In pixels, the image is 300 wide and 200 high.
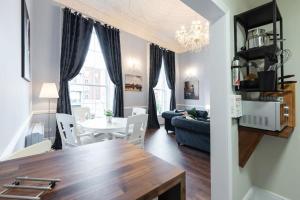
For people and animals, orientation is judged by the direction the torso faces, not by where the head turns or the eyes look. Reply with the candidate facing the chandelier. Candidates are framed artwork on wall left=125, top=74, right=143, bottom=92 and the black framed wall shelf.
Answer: the framed artwork on wall

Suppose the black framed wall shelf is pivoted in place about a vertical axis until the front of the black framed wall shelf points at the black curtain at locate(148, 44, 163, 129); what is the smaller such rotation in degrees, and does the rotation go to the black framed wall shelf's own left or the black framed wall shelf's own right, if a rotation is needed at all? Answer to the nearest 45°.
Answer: approximately 90° to the black framed wall shelf's own right

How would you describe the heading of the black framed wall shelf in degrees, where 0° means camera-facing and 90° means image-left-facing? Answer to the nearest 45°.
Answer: approximately 45°

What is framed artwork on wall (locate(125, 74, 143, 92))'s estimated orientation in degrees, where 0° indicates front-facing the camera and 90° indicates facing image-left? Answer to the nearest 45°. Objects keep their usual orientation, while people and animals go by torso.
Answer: approximately 315°

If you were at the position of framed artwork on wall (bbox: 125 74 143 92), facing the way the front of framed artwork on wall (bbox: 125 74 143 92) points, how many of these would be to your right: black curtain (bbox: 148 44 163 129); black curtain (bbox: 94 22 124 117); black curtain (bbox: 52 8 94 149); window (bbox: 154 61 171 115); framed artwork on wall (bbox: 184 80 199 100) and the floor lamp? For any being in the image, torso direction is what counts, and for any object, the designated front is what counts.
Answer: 3

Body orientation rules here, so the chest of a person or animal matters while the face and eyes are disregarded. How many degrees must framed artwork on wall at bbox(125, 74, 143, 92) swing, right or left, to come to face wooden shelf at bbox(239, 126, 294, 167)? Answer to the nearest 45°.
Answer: approximately 45° to its right
